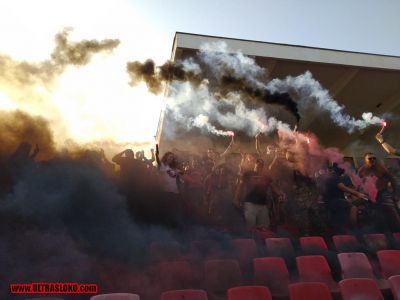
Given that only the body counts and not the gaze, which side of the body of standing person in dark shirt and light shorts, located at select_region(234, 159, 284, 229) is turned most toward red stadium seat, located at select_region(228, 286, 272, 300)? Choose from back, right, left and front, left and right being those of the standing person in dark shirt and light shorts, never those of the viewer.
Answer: front

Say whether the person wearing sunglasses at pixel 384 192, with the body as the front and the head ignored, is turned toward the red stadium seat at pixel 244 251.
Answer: yes

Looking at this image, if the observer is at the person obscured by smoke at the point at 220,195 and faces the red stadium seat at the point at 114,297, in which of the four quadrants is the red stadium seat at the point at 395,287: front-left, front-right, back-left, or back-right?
front-left

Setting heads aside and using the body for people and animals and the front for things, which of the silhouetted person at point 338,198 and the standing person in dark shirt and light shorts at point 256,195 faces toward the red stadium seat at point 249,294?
the standing person in dark shirt and light shorts at point 256,195

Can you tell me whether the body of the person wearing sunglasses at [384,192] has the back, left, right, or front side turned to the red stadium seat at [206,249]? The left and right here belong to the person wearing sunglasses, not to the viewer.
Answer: front

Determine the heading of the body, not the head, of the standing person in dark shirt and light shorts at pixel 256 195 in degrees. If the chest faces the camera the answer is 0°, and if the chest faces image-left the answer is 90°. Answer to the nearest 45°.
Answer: approximately 0°

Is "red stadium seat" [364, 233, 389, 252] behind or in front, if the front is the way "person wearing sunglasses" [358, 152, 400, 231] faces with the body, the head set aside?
in front

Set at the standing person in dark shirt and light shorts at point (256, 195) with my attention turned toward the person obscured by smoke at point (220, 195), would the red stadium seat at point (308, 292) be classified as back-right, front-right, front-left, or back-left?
back-left
